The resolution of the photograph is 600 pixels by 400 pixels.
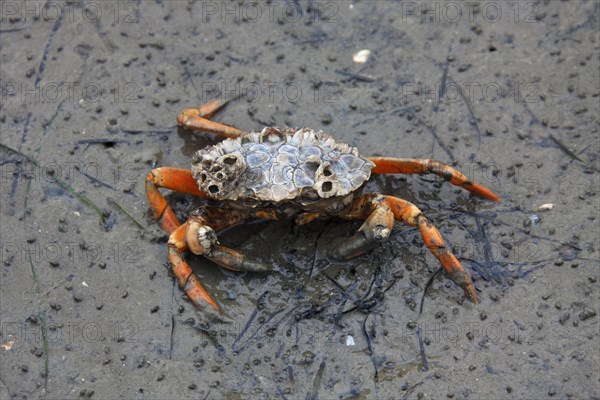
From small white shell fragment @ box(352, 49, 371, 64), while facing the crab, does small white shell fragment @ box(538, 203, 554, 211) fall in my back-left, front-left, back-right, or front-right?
front-left

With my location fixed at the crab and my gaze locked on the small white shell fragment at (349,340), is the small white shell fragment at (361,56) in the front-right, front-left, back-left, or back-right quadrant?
back-left

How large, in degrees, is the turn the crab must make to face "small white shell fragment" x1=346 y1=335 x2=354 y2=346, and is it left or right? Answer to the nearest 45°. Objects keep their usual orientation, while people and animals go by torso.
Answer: approximately 45° to its left

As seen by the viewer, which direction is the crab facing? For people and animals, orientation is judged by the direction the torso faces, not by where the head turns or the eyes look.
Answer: toward the camera

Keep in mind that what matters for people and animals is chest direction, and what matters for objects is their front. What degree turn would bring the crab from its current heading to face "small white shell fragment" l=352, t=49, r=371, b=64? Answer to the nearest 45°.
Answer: approximately 180°

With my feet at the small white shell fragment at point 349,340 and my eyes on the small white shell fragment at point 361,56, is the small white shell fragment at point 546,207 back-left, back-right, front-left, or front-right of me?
front-right

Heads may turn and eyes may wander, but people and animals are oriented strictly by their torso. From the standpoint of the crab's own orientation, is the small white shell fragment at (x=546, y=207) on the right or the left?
on its left

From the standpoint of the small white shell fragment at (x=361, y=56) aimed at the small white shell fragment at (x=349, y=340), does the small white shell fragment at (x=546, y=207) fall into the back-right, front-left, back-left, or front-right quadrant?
front-left
